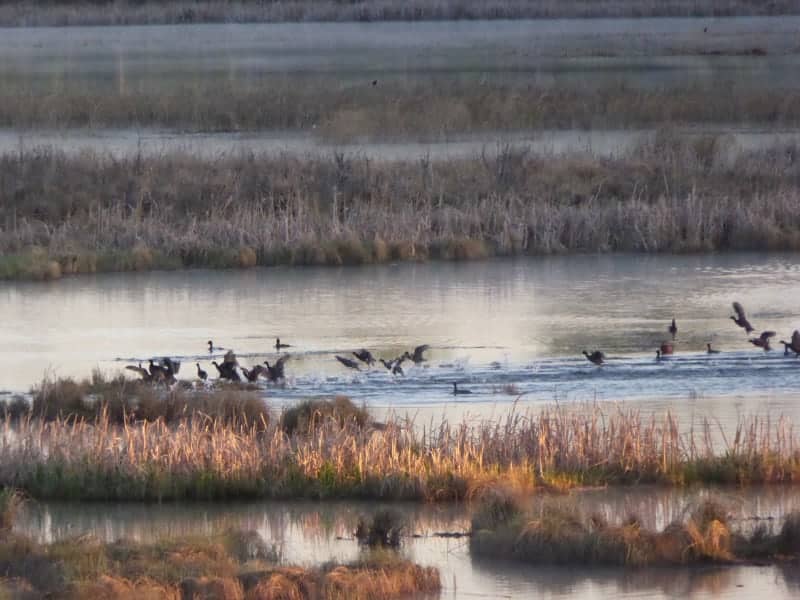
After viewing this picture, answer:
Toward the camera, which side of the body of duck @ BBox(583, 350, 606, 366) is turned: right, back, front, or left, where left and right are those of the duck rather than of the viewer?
left

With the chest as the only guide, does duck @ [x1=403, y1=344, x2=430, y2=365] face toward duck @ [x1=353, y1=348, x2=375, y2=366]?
yes

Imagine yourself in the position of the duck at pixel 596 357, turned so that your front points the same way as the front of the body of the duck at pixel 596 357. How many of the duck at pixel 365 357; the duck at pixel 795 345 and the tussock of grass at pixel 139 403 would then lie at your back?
1

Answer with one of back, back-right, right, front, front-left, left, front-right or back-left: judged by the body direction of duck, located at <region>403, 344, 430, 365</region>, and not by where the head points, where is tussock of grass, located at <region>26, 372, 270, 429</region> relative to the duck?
front-left

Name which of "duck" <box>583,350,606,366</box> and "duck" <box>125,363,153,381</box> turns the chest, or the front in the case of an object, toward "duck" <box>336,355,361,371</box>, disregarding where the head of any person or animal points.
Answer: "duck" <box>583,350,606,366</box>

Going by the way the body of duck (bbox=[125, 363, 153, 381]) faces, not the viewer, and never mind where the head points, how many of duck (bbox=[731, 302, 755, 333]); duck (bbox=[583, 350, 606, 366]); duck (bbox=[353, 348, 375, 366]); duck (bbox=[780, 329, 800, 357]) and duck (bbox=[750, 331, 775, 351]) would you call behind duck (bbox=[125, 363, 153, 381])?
5

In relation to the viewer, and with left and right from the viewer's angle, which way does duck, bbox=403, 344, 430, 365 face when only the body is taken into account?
facing to the left of the viewer

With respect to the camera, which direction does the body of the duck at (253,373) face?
to the viewer's left

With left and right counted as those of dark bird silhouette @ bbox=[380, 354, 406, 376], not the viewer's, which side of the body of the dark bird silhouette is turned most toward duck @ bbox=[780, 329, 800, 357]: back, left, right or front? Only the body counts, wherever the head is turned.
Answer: back
